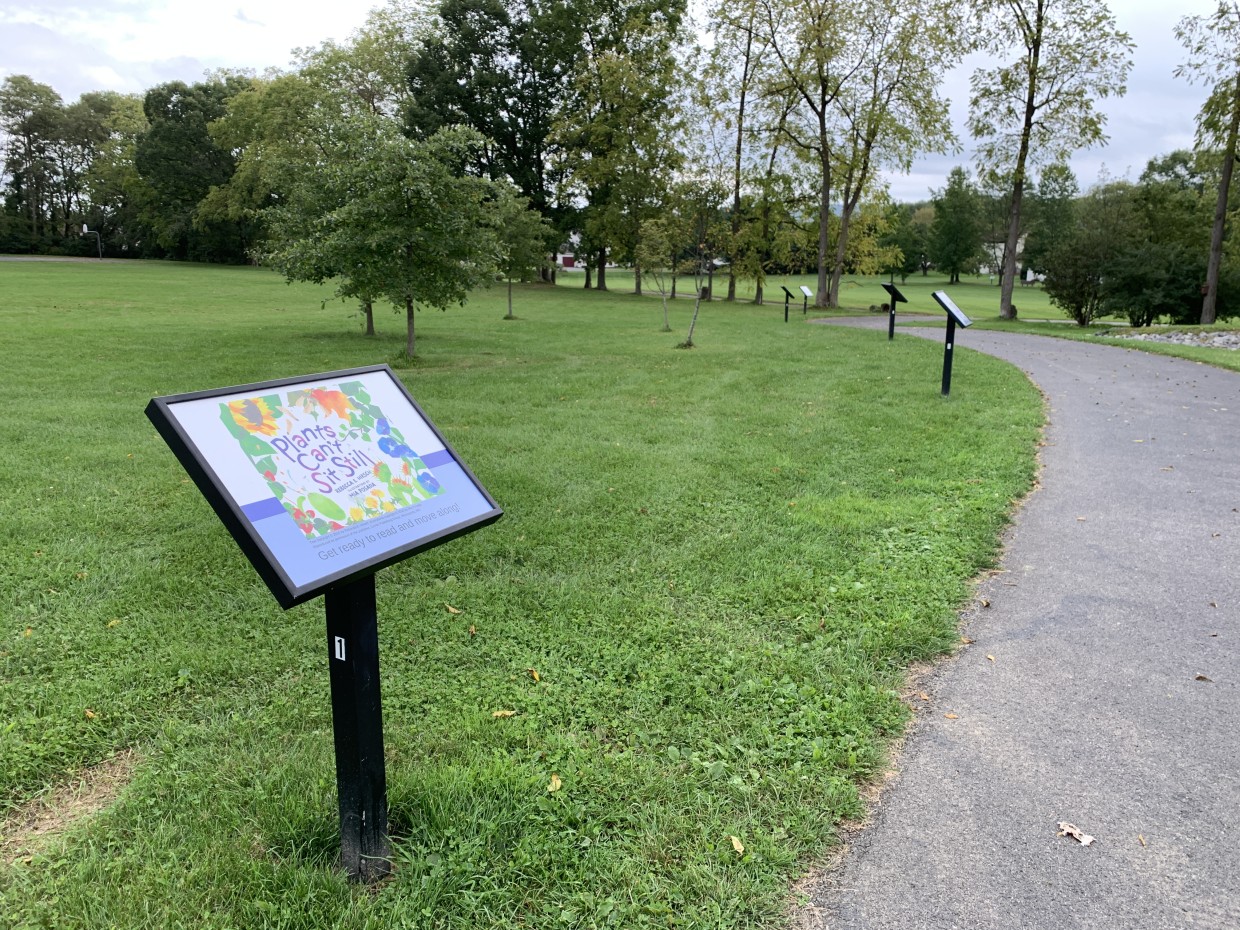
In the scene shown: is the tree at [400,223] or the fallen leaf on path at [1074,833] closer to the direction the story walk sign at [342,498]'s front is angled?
the fallen leaf on path

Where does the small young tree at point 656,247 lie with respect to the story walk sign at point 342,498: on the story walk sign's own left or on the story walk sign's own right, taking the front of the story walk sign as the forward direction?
on the story walk sign's own left

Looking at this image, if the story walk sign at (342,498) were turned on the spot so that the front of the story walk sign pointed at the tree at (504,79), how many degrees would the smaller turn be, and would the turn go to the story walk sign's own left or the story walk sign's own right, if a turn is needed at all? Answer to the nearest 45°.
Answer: approximately 135° to the story walk sign's own left

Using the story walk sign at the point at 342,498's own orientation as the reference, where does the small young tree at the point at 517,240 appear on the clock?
The small young tree is roughly at 8 o'clock from the story walk sign.

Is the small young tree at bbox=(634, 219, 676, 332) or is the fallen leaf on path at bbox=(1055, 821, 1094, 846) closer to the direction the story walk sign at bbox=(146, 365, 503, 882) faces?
the fallen leaf on path

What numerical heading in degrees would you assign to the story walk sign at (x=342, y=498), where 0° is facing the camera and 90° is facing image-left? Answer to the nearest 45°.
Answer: approximately 315°

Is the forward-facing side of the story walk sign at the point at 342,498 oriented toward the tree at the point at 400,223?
no

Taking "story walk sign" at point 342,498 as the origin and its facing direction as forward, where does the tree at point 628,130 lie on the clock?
The tree is roughly at 8 o'clock from the story walk sign.

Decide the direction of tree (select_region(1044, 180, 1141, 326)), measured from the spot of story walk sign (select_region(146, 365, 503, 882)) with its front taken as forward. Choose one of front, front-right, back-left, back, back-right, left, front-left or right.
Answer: left

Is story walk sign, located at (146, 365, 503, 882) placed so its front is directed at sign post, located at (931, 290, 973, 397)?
no

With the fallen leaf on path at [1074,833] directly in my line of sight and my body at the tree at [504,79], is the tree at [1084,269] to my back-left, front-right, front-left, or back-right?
front-left

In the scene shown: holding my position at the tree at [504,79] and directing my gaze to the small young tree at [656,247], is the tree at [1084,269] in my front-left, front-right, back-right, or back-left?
front-left

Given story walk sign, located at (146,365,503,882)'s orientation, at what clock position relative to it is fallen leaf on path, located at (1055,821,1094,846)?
The fallen leaf on path is roughly at 11 o'clock from the story walk sign.
